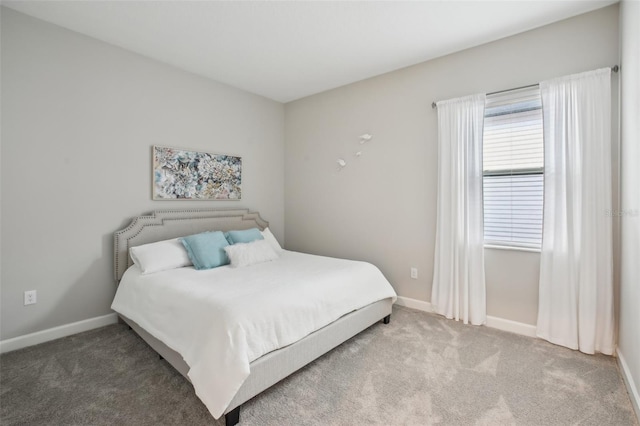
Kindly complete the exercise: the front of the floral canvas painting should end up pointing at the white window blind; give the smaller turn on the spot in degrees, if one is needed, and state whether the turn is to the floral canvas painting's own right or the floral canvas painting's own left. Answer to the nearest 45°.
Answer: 0° — it already faces it

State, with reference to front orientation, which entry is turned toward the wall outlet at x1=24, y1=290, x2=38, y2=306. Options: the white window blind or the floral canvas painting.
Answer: the white window blind

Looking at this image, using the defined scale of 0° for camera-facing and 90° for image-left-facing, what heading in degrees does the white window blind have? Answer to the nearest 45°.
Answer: approximately 45°

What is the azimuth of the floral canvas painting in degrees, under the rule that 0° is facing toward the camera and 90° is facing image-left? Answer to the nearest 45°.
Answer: approximately 315°

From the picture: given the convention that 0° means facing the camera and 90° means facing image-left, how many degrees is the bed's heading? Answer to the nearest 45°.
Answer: approximately 315°

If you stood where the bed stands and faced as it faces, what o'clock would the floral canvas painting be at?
The floral canvas painting is roughly at 7 o'clock from the bed.

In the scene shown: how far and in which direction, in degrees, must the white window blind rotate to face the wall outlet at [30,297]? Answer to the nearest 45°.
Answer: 0° — it already faces it
